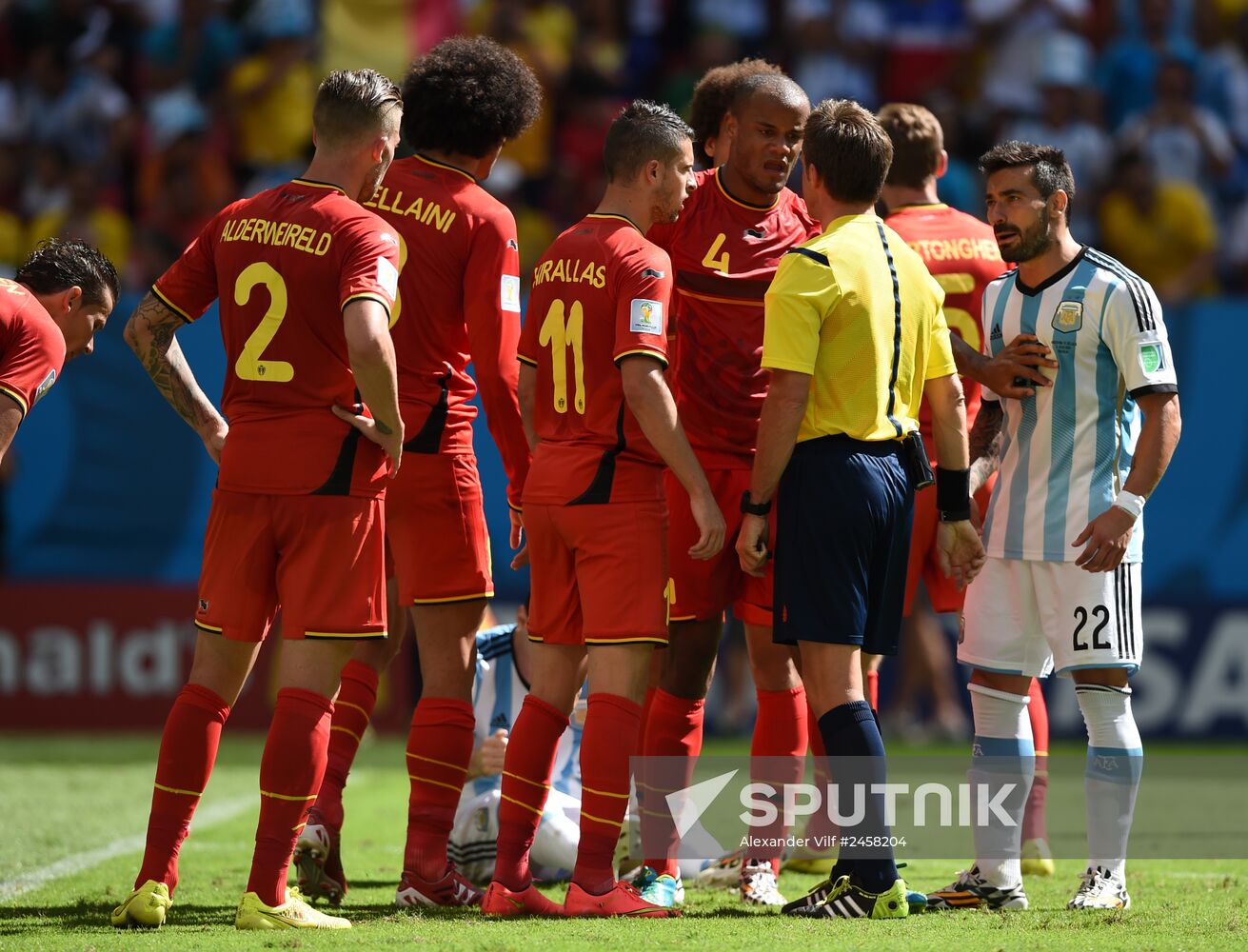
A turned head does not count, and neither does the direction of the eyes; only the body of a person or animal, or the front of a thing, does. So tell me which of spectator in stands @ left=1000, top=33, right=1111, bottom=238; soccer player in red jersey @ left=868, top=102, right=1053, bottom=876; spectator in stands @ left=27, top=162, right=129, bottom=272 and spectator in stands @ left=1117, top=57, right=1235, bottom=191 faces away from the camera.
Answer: the soccer player in red jersey

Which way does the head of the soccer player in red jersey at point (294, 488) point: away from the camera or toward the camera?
away from the camera

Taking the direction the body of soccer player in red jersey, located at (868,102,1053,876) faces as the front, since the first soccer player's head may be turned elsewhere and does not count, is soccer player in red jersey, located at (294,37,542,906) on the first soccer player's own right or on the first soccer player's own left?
on the first soccer player's own left

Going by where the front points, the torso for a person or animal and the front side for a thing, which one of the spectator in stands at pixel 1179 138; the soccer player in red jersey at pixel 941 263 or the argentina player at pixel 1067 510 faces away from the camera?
the soccer player in red jersey

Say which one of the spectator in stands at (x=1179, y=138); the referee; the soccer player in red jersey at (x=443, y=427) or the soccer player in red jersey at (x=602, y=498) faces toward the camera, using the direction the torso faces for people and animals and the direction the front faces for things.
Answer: the spectator in stands

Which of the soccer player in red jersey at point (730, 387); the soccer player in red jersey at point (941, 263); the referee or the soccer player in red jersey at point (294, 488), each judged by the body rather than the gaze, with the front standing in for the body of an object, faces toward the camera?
the soccer player in red jersey at point (730, 387)

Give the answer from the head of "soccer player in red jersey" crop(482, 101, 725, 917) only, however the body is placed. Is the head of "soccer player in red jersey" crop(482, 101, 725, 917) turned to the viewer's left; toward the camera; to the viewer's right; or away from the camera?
to the viewer's right

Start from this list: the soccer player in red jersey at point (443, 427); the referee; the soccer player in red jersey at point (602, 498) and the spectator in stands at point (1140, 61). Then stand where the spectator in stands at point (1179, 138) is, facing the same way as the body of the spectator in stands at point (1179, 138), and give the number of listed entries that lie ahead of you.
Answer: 3

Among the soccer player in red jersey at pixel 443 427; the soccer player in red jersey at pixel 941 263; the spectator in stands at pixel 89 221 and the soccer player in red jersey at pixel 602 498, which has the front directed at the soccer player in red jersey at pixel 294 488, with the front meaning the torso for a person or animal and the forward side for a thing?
the spectator in stands

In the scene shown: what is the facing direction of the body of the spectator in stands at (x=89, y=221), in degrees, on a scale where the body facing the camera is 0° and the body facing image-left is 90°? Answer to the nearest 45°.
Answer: approximately 0°

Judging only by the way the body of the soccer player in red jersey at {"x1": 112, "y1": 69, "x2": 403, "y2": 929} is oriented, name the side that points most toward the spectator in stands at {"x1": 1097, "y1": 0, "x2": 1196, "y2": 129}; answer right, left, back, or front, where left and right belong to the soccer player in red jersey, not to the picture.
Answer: front

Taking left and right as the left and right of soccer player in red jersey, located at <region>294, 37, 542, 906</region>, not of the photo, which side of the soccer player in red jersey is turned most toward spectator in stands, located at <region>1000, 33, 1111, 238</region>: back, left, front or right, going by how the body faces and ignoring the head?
front

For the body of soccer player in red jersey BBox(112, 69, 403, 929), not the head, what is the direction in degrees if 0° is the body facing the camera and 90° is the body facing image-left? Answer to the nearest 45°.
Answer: approximately 225°

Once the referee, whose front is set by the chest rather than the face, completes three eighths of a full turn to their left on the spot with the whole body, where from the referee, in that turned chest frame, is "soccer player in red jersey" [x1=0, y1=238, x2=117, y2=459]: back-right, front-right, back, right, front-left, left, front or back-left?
right

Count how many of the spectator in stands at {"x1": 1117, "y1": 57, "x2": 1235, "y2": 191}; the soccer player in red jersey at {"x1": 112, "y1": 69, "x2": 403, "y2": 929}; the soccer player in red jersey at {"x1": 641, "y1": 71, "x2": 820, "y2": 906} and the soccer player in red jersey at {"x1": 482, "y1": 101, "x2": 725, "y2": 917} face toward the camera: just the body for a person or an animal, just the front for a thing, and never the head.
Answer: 2

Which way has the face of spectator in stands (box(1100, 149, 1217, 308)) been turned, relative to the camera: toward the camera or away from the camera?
toward the camera

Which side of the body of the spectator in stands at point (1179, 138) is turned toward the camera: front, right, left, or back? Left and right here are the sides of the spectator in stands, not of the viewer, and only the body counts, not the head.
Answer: front

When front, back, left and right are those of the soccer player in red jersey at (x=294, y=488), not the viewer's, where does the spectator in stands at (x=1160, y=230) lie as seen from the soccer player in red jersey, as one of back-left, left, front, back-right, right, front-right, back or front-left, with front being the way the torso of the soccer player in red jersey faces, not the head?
front

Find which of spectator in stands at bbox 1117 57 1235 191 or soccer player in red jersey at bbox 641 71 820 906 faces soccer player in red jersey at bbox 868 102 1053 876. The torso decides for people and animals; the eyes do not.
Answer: the spectator in stands

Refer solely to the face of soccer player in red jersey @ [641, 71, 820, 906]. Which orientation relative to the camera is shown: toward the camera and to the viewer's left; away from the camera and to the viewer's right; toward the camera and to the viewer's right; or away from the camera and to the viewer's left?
toward the camera and to the viewer's right

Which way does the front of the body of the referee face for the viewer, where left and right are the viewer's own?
facing away from the viewer and to the left of the viewer
